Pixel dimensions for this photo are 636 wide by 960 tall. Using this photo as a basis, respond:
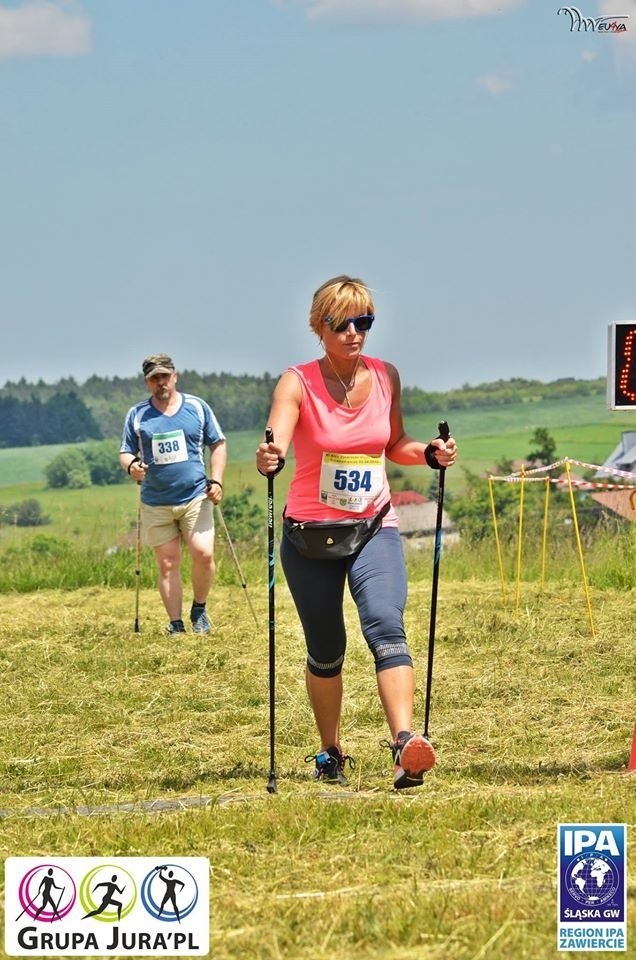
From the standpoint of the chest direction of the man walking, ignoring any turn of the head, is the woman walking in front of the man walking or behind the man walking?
in front

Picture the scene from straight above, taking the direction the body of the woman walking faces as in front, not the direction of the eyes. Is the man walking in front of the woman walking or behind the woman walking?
behind

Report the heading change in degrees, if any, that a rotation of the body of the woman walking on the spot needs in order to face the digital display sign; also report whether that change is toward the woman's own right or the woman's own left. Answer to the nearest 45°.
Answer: approximately 90° to the woman's own left

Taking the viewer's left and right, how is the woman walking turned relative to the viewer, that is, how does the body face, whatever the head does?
facing the viewer

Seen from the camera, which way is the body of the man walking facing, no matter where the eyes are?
toward the camera

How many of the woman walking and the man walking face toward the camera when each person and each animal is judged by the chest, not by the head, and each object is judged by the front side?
2
